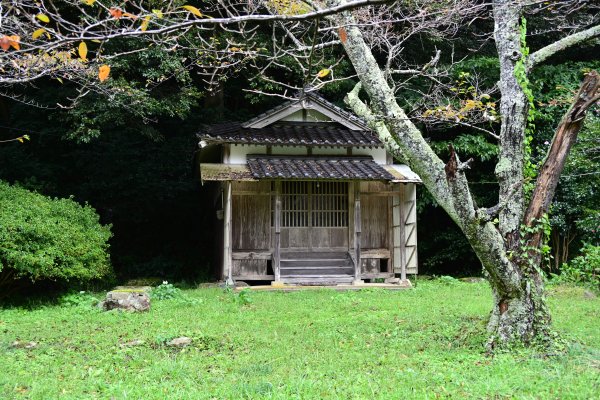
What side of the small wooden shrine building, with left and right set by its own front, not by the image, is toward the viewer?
front

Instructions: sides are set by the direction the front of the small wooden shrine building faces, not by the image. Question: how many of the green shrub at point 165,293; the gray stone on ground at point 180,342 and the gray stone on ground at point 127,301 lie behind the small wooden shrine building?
0

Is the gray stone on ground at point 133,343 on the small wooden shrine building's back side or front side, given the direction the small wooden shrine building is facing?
on the front side

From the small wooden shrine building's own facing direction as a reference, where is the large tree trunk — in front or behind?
in front

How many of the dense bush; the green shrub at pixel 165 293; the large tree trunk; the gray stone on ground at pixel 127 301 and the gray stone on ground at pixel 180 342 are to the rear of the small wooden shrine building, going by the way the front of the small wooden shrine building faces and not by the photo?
0

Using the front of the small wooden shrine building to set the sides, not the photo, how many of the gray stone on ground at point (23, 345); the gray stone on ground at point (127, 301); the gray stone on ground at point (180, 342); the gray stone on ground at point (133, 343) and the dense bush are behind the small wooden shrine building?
0

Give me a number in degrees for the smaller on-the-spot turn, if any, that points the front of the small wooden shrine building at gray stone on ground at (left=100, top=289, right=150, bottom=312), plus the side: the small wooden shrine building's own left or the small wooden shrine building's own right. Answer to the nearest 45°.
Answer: approximately 45° to the small wooden shrine building's own right

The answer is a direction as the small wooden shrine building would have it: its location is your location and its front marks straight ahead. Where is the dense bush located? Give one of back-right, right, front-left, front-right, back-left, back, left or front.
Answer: front-right

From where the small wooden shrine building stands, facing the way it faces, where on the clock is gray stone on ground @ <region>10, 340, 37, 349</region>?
The gray stone on ground is roughly at 1 o'clock from the small wooden shrine building.

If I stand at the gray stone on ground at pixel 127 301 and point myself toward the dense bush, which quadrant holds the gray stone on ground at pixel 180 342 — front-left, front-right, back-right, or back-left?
back-left

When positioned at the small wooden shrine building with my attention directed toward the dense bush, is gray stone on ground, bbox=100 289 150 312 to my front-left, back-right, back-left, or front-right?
front-left

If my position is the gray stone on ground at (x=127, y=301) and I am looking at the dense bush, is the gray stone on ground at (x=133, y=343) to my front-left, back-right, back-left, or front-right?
back-left

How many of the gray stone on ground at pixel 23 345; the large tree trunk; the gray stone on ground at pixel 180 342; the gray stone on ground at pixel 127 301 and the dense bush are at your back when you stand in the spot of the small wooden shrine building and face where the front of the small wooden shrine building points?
0

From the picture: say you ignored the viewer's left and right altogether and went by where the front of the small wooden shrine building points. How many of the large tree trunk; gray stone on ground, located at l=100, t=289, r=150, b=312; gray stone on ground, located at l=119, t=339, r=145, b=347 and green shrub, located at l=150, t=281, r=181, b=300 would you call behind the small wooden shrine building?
0

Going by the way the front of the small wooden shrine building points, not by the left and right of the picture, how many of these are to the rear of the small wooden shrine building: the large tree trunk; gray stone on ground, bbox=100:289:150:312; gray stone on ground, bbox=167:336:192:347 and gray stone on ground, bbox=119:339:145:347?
0

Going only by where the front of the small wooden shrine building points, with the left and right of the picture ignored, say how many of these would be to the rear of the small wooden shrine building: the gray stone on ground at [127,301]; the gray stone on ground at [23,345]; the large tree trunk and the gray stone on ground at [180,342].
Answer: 0
